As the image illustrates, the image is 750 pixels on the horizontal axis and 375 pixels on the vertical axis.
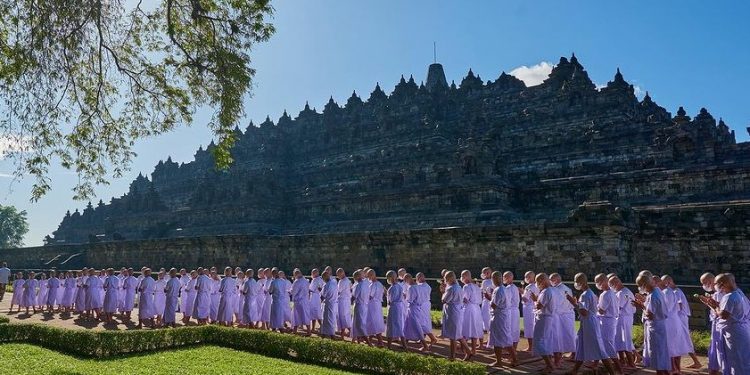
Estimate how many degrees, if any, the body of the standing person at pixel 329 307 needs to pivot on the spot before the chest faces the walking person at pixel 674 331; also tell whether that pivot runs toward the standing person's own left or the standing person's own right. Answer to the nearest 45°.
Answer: approximately 135° to the standing person's own left

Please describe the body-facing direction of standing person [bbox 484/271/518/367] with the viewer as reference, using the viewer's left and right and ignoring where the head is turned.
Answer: facing to the left of the viewer

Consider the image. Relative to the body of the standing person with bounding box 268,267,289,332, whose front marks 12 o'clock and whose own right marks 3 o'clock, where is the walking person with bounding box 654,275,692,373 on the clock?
the walking person with bounding box 654,275,692,373 is roughly at 6 o'clock from the standing person with bounding box 268,267,289,332.

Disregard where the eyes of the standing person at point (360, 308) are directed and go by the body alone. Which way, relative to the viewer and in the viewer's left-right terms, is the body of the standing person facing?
facing to the left of the viewer

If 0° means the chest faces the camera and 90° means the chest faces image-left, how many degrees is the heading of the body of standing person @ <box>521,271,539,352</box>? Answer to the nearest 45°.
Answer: approximately 90°

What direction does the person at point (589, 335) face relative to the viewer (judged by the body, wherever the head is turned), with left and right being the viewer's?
facing to the left of the viewer

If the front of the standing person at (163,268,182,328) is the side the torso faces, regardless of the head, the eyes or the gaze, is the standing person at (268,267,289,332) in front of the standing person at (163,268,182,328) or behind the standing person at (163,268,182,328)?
behind

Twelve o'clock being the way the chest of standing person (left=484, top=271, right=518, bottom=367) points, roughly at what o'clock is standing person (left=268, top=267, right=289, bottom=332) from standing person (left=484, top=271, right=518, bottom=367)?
standing person (left=268, top=267, right=289, bottom=332) is roughly at 1 o'clock from standing person (left=484, top=271, right=518, bottom=367).

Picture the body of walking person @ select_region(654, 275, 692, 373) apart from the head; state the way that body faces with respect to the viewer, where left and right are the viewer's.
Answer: facing to the left of the viewer

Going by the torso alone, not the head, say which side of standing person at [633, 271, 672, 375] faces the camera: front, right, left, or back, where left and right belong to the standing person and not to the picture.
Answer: left

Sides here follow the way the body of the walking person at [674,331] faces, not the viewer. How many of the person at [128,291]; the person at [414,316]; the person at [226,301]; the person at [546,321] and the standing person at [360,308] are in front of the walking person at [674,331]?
5

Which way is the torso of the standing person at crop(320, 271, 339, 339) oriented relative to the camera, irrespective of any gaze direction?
to the viewer's left

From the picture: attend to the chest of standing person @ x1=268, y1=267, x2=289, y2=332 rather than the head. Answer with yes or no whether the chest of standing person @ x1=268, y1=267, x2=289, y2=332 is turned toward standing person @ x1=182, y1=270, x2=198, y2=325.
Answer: yes

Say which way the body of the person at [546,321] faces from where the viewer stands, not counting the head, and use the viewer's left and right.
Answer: facing to the left of the viewer

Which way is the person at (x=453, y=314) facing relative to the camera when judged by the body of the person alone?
to the viewer's left
